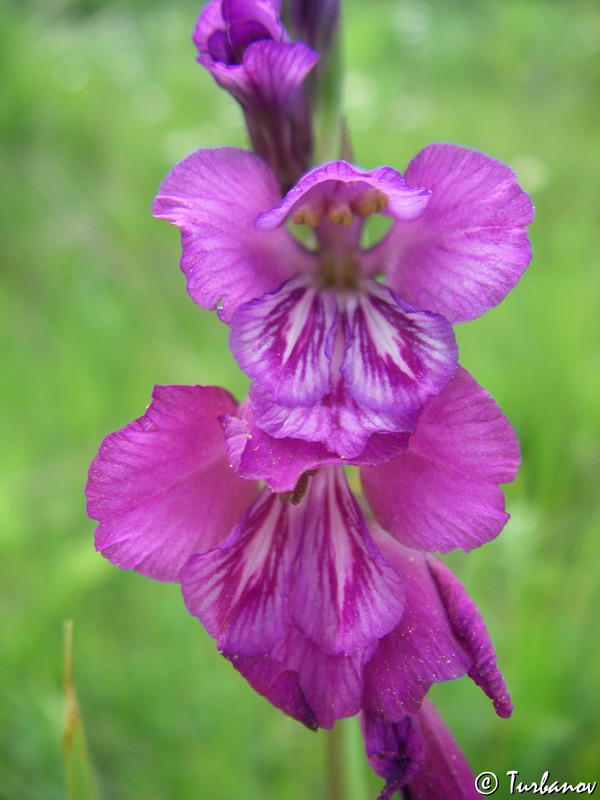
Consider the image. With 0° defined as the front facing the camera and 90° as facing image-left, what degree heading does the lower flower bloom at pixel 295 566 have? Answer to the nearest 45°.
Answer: approximately 0°
